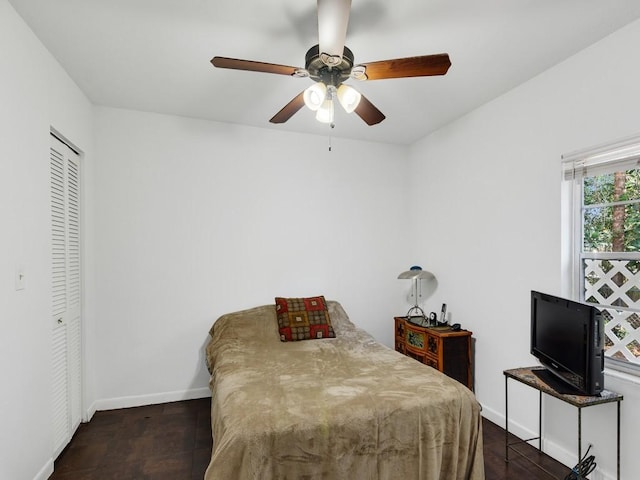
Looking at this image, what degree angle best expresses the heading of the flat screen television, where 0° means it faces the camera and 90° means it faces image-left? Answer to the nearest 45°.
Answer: approximately 45°

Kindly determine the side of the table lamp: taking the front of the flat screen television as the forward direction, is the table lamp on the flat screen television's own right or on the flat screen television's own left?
on the flat screen television's own right

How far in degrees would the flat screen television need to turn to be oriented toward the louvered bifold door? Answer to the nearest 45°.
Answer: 0° — it already faces it

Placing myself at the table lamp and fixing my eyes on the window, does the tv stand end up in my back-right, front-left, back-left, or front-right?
front-right

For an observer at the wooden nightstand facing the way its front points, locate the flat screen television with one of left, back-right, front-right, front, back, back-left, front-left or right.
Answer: left

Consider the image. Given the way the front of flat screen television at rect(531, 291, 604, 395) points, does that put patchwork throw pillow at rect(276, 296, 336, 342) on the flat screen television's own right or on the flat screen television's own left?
on the flat screen television's own right

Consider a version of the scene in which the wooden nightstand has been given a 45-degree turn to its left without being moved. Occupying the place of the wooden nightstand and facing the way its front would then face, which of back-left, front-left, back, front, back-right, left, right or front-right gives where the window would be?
front-left

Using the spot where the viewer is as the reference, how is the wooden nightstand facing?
facing the viewer and to the left of the viewer

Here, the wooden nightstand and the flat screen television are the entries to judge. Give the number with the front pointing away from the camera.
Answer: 0

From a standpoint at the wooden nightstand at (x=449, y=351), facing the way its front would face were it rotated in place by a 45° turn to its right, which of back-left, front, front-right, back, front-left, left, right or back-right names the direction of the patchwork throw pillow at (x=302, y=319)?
front
